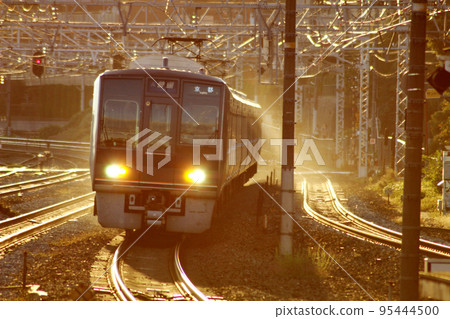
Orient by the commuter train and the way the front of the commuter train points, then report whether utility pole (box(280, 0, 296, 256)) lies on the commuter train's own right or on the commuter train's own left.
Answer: on the commuter train's own left

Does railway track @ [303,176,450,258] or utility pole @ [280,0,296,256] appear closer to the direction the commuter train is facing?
the utility pole

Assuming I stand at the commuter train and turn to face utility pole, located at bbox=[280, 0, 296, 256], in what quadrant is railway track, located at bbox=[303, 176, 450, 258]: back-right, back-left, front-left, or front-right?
front-left

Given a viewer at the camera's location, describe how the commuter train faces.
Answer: facing the viewer

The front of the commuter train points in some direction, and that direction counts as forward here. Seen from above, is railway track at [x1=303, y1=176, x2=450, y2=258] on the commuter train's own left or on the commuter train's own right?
on the commuter train's own left
